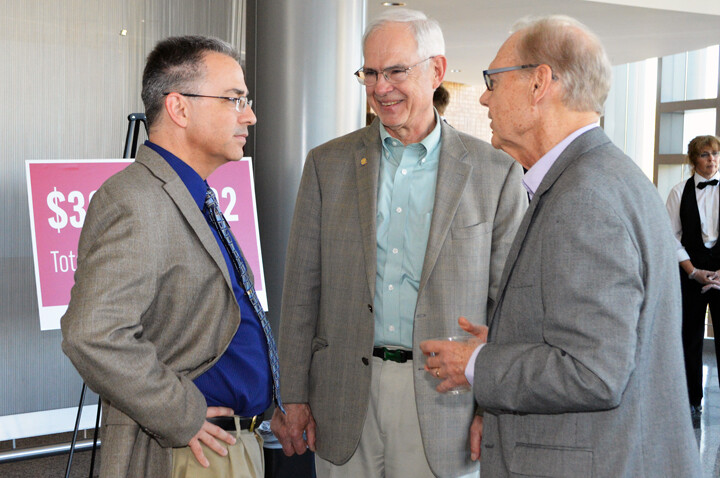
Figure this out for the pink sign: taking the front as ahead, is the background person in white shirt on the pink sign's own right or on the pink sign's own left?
on the pink sign's own left

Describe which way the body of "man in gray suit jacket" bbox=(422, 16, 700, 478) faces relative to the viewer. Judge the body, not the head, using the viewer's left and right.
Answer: facing to the left of the viewer

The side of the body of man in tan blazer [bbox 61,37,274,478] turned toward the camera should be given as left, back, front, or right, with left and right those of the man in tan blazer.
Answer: right

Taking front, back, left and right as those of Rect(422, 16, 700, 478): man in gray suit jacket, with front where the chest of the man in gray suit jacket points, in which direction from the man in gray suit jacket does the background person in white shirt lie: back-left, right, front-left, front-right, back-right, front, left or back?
right

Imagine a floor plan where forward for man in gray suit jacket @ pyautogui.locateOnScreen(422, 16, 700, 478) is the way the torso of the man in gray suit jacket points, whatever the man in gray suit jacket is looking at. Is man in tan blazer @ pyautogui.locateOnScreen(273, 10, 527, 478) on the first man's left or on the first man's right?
on the first man's right

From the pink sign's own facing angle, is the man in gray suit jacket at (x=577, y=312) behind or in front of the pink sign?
in front

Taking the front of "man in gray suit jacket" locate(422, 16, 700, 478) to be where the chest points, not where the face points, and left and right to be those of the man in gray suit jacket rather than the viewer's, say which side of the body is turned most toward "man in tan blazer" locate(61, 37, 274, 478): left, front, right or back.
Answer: front

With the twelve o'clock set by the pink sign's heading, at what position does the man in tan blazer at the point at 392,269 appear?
The man in tan blazer is roughly at 11 o'clock from the pink sign.

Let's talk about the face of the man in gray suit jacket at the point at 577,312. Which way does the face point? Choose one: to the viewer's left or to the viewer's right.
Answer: to the viewer's left

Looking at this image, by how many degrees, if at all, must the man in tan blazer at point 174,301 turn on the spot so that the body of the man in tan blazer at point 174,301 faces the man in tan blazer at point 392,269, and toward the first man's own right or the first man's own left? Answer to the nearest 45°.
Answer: approximately 45° to the first man's own left

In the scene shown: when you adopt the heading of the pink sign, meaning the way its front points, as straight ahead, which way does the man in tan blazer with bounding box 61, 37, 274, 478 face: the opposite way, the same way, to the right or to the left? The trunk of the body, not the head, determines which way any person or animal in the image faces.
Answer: to the left

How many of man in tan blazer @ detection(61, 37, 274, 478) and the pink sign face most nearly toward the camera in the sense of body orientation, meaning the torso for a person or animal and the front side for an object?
1

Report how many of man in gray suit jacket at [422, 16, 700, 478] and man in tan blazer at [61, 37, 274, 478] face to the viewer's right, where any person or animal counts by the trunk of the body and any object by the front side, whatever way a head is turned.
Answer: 1

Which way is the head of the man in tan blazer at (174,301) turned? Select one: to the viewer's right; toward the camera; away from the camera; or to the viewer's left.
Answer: to the viewer's right

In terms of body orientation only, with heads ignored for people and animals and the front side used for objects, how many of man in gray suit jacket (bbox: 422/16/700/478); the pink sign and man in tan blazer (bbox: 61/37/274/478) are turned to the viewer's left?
1
